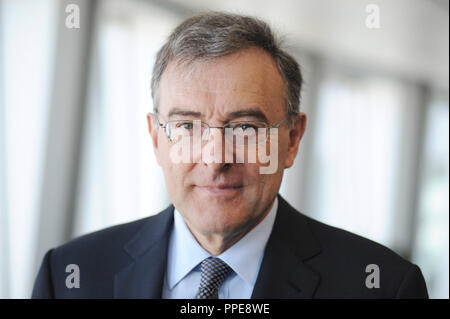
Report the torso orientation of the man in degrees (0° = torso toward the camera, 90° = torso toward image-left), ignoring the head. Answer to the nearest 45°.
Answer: approximately 0°
